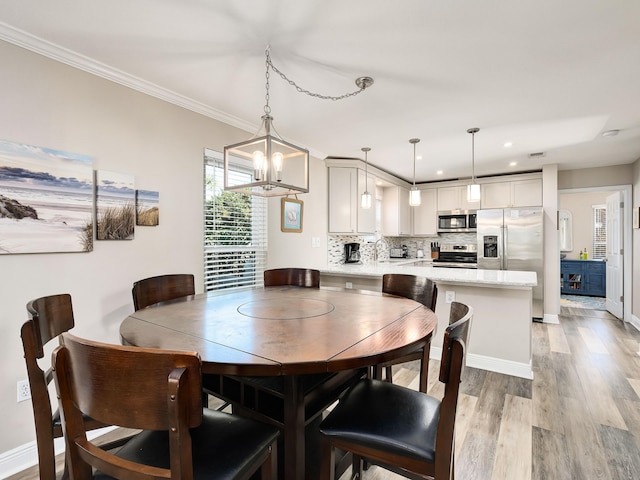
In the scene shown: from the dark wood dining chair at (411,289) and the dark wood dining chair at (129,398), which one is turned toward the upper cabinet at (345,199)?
the dark wood dining chair at (129,398)

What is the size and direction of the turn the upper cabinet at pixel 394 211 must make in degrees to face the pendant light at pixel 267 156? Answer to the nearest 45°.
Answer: approximately 45° to its right

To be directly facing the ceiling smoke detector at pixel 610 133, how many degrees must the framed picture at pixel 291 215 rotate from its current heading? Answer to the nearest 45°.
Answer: approximately 45° to its left

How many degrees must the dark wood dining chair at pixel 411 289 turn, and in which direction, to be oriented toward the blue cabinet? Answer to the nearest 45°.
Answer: approximately 180°

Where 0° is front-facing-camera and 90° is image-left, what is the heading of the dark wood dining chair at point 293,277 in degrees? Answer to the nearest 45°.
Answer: approximately 0°

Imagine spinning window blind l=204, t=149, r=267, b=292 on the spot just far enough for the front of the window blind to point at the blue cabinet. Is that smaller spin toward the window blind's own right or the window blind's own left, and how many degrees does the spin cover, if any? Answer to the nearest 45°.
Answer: approximately 45° to the window blind's own left

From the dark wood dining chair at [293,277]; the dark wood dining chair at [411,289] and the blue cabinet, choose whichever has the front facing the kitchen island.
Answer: the blue cabinet

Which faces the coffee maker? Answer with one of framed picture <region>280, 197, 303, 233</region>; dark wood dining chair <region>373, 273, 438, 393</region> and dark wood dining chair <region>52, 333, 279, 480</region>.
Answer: dark wood dining chair <region>52, 333, 279, 480</region>

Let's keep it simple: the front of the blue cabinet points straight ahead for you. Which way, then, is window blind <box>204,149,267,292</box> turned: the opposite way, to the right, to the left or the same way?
to the left

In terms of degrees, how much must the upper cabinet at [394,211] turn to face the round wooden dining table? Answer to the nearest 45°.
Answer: approximately 45° to its right

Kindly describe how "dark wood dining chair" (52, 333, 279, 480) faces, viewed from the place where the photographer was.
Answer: facing away from the viewer and to the right of the viewer

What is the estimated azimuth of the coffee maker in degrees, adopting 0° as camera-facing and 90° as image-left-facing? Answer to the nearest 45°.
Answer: approximately 315°

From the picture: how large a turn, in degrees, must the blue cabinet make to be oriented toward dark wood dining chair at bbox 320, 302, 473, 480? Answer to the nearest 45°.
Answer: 0° — it already faces it
